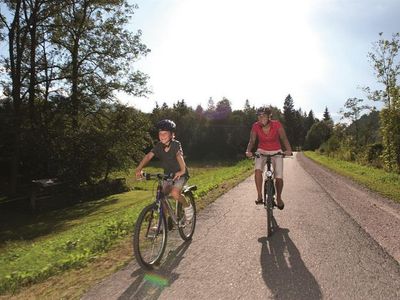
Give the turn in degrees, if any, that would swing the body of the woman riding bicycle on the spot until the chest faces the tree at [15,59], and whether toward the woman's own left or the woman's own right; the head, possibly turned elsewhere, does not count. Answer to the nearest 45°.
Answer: approximately 135° to the woman's own right

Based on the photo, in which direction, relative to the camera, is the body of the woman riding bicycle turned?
toward the camera

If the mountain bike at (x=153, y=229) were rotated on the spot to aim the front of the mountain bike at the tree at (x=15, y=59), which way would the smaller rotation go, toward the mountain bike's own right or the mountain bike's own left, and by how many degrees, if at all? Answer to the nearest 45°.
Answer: approximately 90° to the mountain bike's own right

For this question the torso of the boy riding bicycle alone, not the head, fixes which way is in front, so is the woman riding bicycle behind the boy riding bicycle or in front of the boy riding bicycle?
behind

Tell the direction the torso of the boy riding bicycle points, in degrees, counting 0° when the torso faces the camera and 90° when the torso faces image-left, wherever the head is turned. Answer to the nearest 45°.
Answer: approximately 45°

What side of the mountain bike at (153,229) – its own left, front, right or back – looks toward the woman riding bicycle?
back

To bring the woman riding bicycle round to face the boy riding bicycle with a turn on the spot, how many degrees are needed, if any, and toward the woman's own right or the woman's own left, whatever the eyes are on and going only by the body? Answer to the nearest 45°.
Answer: approximately 45° to the woman's own right

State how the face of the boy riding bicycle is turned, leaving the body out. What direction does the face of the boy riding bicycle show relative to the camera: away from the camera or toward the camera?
toward the camera

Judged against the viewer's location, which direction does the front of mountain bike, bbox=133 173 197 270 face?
facing the viewer and to the left of the viewer

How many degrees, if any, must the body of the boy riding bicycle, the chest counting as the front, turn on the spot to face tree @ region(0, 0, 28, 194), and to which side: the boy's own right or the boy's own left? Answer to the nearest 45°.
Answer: approximately 90° to the boy's own right
